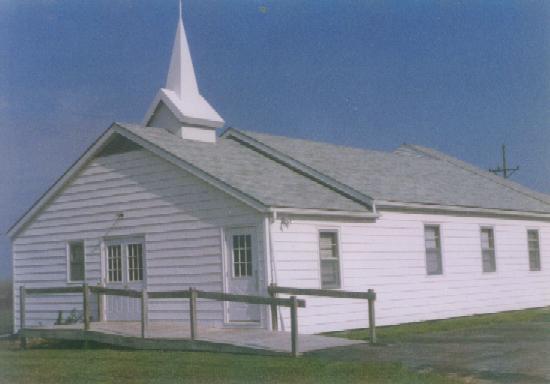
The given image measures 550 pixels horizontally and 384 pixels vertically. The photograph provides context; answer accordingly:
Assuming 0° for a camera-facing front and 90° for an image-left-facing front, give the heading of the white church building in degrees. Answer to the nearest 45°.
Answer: approximately 45°
